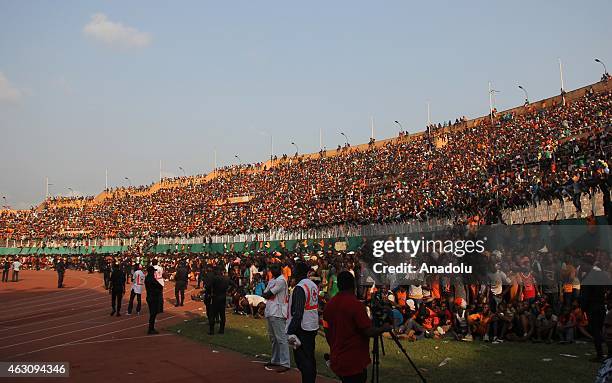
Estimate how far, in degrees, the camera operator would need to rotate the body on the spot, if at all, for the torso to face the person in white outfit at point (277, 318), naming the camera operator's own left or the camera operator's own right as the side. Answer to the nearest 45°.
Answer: approximately 45° to the camera operator's own left

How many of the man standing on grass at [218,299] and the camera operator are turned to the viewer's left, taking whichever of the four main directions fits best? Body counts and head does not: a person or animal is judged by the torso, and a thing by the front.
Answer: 0

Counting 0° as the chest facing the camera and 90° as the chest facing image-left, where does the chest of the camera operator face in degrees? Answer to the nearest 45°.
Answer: approximately 225°

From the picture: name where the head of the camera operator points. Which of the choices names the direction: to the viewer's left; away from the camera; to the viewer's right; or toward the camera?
away from the camera

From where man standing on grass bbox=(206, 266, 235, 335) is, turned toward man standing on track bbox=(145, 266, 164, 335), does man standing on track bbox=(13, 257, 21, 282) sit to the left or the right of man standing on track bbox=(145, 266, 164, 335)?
right

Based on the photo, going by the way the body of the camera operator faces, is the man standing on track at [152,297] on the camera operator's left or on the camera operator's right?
on the camera operator's left

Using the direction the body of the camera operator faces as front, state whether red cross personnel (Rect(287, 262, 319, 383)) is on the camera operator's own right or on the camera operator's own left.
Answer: on the camera operator's own left

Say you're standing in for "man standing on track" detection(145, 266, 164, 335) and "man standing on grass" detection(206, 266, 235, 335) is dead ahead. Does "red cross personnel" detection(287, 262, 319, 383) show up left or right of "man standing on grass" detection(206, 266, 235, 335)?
right

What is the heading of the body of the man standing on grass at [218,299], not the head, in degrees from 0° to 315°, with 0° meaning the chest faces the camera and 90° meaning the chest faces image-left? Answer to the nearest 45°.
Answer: approximately 180°

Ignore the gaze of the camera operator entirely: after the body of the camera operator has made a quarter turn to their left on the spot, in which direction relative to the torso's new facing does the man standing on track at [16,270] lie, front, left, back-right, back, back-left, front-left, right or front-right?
front
